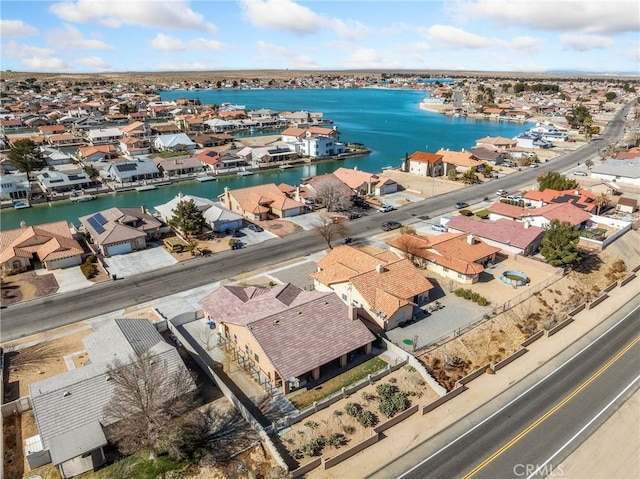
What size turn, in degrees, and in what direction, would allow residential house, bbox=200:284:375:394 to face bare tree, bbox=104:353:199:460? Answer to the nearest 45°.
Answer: approximately 90° to its left

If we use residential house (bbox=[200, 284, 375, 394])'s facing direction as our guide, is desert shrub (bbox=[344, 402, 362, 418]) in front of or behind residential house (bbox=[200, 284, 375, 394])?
behind

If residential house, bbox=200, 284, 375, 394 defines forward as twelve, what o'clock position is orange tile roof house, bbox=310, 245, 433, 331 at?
The orange tile roof house is roughly at 3 o'clock from the residential house.

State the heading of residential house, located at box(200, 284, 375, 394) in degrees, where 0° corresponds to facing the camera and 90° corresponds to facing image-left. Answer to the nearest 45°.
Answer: approximately 135°

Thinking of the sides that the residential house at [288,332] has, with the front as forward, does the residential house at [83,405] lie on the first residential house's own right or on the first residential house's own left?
on the first residential house's own left

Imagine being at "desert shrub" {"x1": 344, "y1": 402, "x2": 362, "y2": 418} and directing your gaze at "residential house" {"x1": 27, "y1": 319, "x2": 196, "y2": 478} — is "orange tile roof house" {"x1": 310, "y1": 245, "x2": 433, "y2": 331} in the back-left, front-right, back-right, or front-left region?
back-right
